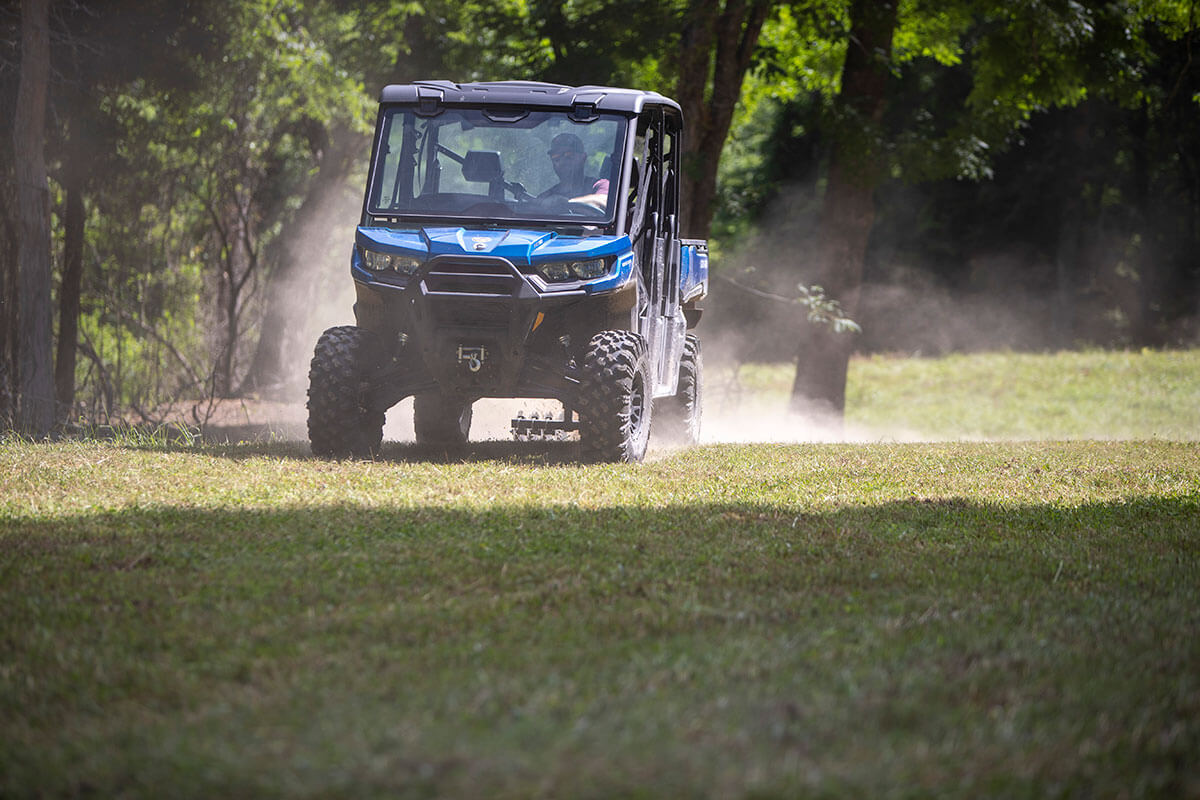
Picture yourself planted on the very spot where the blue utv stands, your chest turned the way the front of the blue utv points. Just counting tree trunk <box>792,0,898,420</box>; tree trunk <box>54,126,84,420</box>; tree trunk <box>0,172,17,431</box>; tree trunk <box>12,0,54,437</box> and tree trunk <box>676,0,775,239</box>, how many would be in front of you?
0

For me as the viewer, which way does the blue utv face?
facing the viewer

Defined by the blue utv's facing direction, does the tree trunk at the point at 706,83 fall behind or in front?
behind

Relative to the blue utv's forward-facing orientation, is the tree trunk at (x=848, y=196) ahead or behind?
behind

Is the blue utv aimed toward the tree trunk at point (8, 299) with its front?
no

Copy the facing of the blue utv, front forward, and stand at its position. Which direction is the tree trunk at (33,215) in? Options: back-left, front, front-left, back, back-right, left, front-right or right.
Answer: back-right

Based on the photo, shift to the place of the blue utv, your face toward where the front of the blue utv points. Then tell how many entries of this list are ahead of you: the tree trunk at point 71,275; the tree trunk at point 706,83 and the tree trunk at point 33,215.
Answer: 0

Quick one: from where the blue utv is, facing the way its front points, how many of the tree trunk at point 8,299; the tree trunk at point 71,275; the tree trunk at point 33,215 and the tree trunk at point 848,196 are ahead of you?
0

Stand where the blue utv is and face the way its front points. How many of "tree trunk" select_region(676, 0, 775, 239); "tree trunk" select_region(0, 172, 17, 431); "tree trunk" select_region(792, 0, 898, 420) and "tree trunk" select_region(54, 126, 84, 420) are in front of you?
0

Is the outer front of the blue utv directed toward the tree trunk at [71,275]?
no

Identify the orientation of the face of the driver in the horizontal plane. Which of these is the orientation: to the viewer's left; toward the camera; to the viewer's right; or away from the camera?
toward the camera
